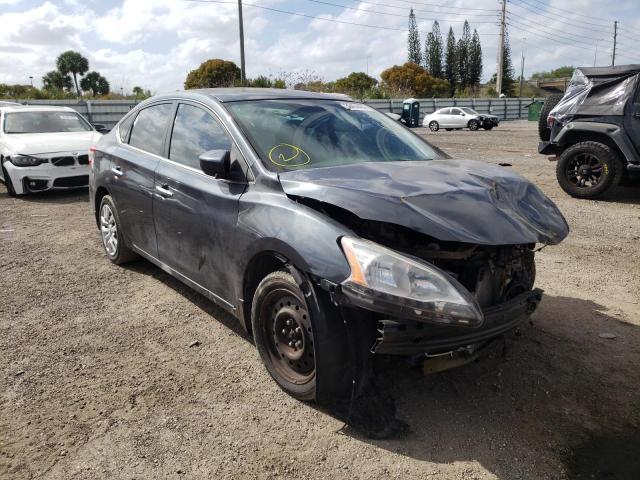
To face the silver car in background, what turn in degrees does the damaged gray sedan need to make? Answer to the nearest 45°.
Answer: approximately 135° to its left

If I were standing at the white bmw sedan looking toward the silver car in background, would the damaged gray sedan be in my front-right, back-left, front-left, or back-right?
back-right

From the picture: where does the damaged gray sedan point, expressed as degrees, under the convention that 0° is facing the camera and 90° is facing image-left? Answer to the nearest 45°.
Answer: approximately 315°

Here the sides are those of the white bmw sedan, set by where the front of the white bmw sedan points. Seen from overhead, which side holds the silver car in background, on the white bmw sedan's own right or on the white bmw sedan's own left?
on the white bmw sedan's own left

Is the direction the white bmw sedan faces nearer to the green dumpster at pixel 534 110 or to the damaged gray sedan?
the damaged gray sedan

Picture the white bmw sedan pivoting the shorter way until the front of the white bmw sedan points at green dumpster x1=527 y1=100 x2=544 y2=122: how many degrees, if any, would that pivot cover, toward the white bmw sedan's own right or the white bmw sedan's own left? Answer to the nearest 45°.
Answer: approximately 90° to the white bmw sedan's own left

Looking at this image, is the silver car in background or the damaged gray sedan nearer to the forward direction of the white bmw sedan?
the damaged gray sedan

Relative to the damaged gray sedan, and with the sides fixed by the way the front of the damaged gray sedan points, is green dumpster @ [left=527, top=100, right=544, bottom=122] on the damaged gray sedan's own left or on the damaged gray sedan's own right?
on the damaged gray sedan's own left

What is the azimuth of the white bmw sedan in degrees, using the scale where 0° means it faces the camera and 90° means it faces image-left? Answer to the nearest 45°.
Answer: approximately 315°

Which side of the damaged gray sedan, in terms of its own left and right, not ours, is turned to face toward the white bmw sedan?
back
